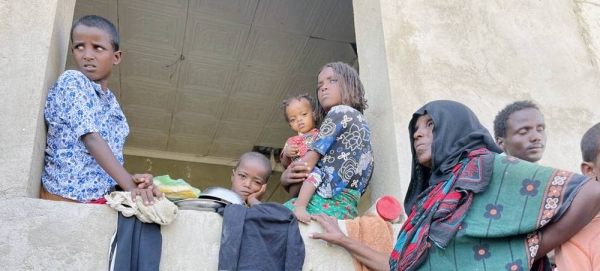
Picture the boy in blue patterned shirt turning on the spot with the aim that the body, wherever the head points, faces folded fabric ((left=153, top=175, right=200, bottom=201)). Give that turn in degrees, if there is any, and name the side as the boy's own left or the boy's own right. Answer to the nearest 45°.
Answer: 0° — they already face it

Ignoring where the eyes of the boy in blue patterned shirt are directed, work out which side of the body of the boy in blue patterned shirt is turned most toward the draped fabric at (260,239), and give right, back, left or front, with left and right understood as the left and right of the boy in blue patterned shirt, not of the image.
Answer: front

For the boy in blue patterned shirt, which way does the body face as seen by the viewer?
to the viewer's right

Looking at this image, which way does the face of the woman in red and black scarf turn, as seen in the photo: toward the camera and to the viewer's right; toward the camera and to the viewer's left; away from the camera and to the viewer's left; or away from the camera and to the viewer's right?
toward the camera and to the viewer's left

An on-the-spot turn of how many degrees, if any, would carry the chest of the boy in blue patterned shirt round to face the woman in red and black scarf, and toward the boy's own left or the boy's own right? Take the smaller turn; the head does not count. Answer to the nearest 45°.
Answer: approximately 45° to the boy's own right

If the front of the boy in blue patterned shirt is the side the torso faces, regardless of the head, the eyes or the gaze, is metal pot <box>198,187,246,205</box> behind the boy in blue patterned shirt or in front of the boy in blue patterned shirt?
in front
